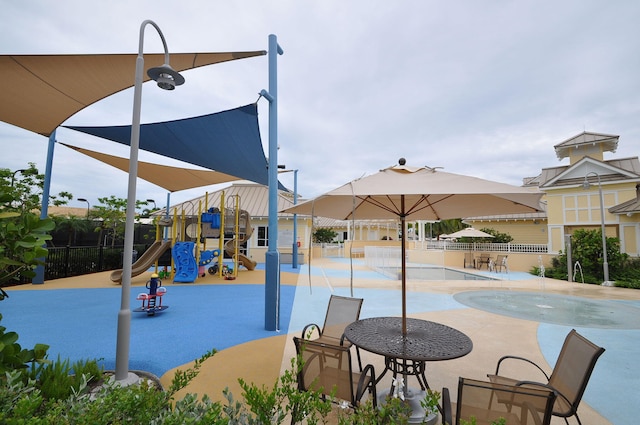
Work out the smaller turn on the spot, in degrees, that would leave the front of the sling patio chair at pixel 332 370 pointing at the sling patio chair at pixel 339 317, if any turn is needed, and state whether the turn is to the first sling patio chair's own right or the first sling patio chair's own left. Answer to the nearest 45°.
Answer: approximately 45° to the first sling patio chair's own left

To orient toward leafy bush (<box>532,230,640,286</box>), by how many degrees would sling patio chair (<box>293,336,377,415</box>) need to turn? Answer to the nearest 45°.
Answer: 0° — it already faces it

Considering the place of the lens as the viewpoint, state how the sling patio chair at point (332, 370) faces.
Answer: facing away from the viewer and to the right of the viewer

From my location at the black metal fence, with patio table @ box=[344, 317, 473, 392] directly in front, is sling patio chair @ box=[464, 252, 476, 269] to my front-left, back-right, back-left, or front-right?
front-left

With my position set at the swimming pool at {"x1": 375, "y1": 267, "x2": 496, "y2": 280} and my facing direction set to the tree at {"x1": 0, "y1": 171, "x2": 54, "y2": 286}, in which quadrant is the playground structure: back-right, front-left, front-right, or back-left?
front-right

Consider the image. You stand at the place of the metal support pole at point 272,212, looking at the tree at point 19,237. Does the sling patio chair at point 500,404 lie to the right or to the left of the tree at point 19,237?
left

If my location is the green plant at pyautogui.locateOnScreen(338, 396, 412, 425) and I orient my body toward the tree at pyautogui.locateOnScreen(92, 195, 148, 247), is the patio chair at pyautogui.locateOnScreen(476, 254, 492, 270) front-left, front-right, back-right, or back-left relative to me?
front-right

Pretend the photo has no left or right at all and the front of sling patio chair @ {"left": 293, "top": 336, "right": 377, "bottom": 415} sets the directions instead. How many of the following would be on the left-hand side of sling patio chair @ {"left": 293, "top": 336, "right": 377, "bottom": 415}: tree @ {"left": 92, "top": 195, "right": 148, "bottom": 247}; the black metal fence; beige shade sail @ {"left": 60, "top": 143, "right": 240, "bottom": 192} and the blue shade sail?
4

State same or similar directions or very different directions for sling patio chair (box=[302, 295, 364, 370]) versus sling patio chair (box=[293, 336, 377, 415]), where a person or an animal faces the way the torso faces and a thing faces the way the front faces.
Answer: very different directions

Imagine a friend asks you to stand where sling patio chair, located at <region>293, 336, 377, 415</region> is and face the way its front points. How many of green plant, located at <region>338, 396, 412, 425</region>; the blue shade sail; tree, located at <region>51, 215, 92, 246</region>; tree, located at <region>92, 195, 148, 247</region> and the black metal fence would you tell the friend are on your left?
4

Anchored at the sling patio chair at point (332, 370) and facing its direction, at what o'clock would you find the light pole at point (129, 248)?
The light pole is roughly at 8 o'clock from the sling patio chair.

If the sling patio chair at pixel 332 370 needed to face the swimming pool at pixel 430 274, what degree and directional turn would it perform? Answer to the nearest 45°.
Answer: approximately 45° to its left

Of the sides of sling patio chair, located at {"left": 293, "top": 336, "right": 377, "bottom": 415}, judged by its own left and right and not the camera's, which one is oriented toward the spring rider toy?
left

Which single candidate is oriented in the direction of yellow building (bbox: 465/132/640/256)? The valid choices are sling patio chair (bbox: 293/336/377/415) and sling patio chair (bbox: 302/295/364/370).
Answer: sling patio chair (bbox: 293/336/377/415)
